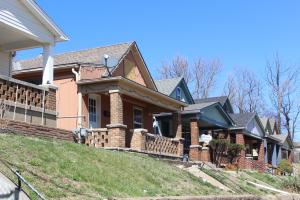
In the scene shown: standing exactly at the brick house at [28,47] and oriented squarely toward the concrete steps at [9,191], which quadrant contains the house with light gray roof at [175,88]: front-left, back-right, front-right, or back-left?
back-left

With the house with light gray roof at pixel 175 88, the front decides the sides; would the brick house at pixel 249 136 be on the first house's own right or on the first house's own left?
on the first house's own left

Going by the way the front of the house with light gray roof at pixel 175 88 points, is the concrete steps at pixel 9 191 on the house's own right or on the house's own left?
on the house's own right

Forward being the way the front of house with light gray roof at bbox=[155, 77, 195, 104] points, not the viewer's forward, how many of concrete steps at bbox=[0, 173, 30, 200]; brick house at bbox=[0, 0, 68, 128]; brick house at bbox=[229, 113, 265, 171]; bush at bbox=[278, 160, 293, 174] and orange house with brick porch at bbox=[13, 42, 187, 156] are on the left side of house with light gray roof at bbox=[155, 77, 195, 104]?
2

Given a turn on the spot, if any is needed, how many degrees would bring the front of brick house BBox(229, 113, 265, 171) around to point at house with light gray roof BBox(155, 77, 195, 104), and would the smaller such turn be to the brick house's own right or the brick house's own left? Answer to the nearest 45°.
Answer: approximately 90° to the brick house's own right

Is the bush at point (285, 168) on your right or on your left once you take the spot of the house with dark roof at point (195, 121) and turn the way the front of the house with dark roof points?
on your left

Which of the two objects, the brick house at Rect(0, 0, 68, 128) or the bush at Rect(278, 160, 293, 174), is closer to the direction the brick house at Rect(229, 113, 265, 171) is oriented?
the brick house
